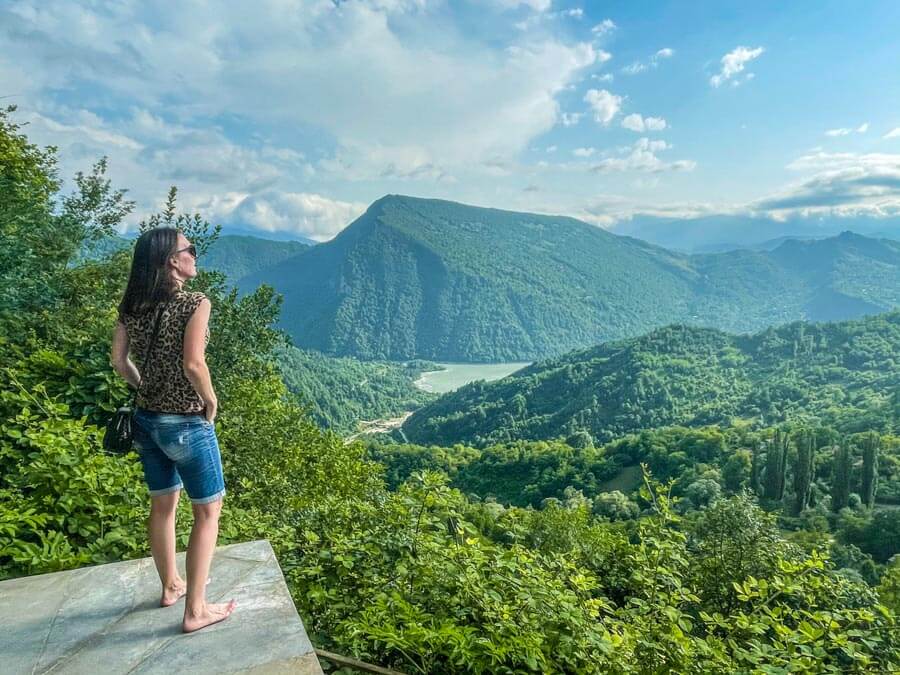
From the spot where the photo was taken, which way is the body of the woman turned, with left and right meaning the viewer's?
facing away from the viewer and to the right of the viewer
